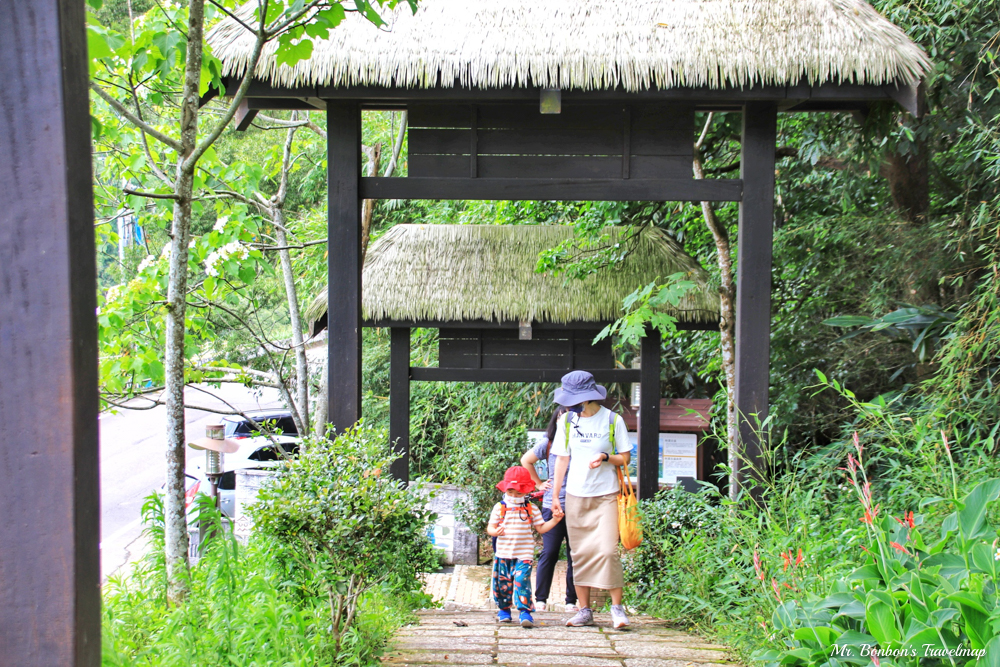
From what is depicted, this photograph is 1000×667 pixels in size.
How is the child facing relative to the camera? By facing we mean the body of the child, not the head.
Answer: toward the camera

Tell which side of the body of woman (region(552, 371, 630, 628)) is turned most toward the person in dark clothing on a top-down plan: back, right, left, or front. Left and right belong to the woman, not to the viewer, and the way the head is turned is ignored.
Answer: back

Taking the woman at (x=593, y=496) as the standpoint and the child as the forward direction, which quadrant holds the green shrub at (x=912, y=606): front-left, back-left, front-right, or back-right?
back-left

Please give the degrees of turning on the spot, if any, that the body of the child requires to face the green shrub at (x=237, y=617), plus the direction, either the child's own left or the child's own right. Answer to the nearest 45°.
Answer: approximately 45° to the child's own right

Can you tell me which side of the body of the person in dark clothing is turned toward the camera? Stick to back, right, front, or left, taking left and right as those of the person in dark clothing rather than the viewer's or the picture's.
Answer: front
